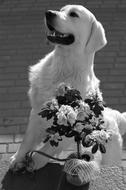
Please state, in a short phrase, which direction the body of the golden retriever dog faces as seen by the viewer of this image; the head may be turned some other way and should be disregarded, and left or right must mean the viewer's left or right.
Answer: facing the viewer and to the left of the viewer
